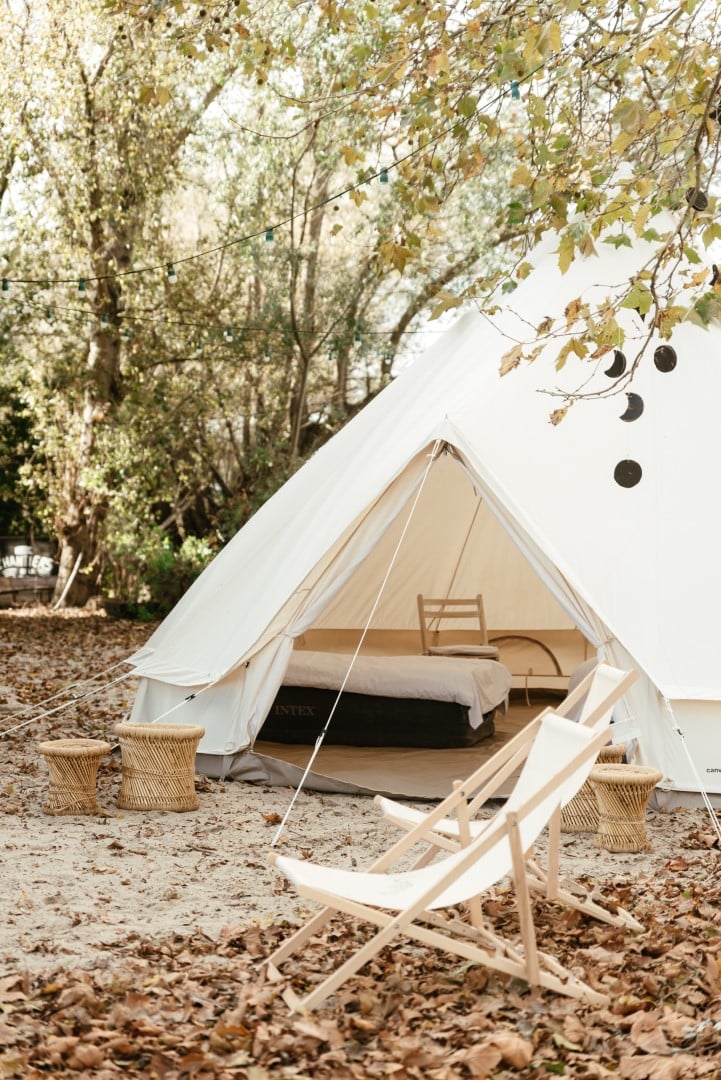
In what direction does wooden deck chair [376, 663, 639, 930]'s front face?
to the viewer's left

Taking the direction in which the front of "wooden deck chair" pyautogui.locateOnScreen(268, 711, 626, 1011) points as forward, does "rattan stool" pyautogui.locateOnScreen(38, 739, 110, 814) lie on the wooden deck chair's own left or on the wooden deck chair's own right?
on the wooden deck chair's own right

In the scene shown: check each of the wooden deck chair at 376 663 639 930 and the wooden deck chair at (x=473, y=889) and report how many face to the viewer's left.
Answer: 2

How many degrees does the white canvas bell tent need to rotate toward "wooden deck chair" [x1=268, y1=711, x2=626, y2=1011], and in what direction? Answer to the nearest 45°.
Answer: approximately 45° to its left

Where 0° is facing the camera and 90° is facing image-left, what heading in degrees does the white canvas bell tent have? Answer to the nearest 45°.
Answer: approximately 45°

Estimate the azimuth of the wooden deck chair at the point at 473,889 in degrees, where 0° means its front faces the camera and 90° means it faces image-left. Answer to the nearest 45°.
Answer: approximately 90°

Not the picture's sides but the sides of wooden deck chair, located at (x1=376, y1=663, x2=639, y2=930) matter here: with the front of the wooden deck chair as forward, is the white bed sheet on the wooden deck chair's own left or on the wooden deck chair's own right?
on the wooden deck chair's own right

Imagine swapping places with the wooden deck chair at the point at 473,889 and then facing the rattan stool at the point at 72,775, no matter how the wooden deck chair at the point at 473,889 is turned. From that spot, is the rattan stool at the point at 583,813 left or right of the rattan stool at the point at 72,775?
right
